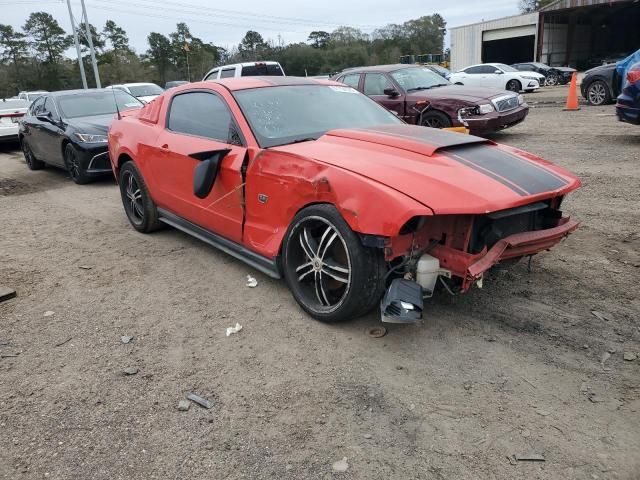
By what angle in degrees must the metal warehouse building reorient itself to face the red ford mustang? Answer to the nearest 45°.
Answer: approximately 45° to its left

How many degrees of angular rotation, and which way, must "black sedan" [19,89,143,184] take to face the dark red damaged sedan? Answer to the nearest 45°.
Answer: approximately 45° to its left

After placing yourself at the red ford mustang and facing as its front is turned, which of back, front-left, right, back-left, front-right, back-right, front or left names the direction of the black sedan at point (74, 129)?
back

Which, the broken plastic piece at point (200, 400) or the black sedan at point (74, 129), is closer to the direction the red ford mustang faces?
the broken plastic piece

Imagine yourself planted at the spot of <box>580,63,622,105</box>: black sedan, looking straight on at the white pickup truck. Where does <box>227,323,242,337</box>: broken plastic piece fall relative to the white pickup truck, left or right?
left

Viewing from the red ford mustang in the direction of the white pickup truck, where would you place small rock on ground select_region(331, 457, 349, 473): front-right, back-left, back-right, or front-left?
back-left

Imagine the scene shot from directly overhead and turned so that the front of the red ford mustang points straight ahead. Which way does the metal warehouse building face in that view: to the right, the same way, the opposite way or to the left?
to the right

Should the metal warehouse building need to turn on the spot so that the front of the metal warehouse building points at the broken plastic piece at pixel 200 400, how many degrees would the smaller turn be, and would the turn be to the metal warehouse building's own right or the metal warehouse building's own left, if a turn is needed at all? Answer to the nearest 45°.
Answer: approximately 45° to the metal warehouse building's own left

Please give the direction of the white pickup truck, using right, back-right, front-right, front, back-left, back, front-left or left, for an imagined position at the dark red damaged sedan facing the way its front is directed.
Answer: back

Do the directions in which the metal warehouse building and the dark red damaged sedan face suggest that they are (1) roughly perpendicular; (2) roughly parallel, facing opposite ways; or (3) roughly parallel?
roughly perpendicular

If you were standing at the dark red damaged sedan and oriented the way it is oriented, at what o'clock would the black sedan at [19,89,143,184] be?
The black sedan is roughly at 4 o'clock from the dark red damaged sedan.

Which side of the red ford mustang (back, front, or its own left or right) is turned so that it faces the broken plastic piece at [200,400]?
right

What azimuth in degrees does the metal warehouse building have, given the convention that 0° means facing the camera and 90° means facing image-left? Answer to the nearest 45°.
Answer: approximately 45°

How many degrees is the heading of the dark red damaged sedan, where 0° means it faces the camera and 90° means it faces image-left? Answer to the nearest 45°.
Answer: approximately 315°
